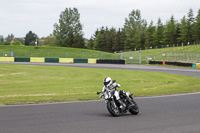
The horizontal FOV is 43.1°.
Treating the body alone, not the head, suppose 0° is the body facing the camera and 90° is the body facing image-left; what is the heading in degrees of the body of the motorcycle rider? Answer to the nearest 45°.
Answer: approximately 45°
